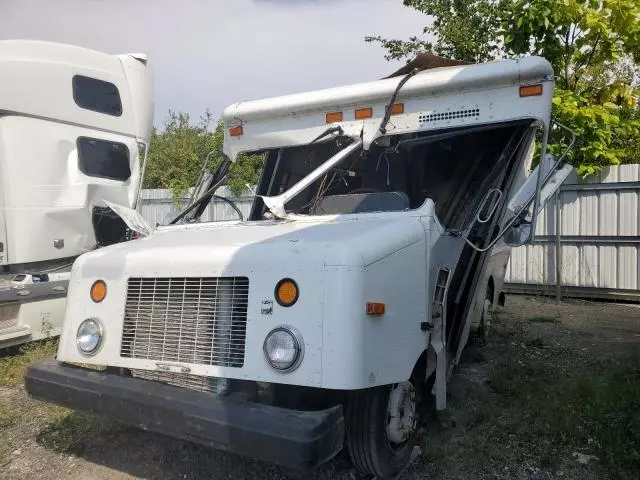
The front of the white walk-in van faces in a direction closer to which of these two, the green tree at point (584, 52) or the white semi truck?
the white semi truck

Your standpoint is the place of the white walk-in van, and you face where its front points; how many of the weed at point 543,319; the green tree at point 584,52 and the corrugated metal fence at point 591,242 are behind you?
3

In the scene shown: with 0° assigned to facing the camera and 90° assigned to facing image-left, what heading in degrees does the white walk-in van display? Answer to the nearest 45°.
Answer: approximately 45°

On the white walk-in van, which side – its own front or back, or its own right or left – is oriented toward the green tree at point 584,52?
back

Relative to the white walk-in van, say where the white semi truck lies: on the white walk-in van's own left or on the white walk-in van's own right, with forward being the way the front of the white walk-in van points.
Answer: on the white walk-in van's own right

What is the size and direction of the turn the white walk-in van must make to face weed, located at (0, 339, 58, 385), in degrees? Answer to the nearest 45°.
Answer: approximately 90° to its right

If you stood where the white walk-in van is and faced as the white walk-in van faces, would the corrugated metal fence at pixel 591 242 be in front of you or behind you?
behind

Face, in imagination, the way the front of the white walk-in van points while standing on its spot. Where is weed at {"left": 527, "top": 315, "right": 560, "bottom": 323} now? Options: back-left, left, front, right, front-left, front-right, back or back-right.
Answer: back

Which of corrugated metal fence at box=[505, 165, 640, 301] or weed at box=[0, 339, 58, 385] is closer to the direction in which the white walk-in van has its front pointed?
the weed
